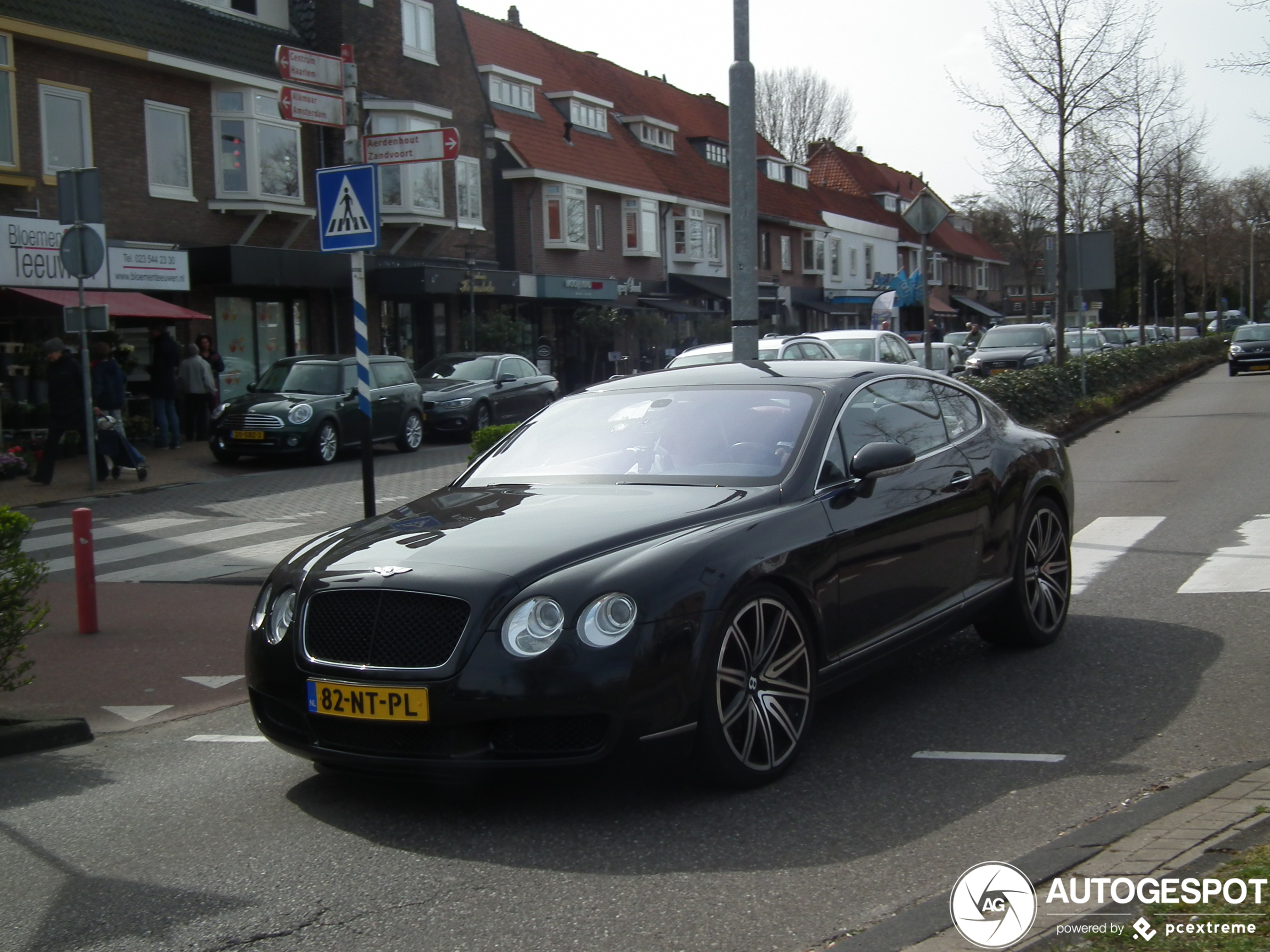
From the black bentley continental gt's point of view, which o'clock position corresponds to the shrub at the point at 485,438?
The shrub is roughly at 4 o'clock from the black bentley continental gt.

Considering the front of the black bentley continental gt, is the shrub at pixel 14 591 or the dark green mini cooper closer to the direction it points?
the shrub

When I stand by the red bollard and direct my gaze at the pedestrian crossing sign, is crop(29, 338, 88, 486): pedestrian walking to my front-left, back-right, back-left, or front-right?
front-left

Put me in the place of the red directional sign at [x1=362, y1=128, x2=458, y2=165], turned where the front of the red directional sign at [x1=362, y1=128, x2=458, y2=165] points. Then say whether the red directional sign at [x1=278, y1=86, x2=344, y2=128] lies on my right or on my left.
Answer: on my right

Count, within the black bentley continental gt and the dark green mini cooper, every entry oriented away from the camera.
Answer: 0

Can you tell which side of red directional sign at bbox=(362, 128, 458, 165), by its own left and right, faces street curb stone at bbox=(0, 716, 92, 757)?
front

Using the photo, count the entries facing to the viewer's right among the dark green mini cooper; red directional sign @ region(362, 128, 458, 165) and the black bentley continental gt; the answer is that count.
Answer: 0

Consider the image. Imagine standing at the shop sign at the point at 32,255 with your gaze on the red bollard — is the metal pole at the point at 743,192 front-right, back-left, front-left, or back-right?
front-left

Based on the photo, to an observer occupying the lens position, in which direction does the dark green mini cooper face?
facing the viewer and to the left of the viewer

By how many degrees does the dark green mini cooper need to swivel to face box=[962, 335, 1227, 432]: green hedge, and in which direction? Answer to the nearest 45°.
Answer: approximately 135° to its left

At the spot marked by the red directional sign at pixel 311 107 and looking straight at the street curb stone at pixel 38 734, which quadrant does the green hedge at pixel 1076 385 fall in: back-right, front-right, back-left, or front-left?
back-left

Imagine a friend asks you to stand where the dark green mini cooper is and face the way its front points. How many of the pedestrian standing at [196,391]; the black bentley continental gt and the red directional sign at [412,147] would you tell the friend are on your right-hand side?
1

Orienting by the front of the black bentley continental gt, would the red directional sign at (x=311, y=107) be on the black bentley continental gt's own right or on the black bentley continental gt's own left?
on the black bentley continental gt's own right

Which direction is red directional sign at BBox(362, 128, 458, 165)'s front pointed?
toward the camera
